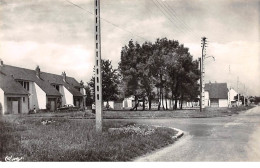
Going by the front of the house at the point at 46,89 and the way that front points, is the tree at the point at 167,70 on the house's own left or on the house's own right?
on the house's own left

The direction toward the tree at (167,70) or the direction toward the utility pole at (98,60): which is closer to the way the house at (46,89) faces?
the utility pole

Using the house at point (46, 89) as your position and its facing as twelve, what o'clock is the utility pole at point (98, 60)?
The utility pole is roughly at 1 o'clock from the house.

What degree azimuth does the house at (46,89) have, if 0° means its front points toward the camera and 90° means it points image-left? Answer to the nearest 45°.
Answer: approximately 315°
